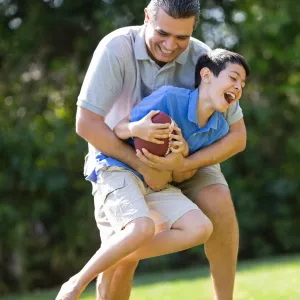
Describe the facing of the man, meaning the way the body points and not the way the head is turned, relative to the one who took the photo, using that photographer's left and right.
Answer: facing the viewer

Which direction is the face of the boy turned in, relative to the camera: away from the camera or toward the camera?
toward the camera
